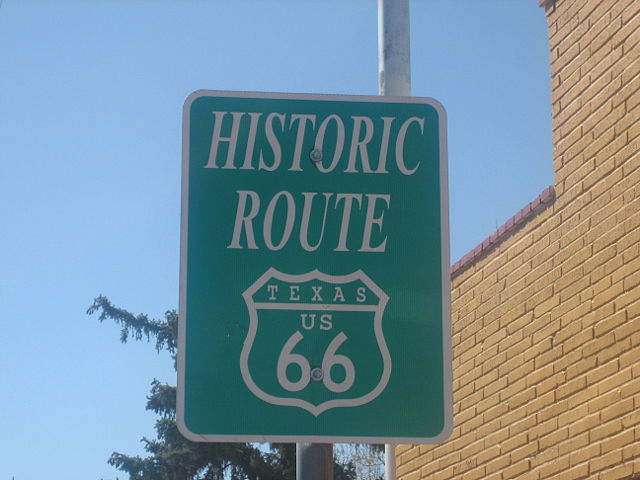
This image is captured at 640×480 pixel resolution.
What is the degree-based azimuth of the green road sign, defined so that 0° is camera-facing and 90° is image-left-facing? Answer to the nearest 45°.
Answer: approximately 0°

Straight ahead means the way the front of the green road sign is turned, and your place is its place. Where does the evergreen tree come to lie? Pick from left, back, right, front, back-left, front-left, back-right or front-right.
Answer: back
